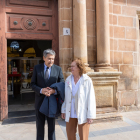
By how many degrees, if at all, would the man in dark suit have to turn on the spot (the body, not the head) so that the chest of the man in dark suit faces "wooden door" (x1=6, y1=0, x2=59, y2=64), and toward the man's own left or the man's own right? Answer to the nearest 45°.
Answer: approximately 180°

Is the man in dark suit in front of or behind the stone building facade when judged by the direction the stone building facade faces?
in front

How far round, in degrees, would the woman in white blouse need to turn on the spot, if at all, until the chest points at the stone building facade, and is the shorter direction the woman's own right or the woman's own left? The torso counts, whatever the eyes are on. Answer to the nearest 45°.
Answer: approximately 135° to the woman's own right

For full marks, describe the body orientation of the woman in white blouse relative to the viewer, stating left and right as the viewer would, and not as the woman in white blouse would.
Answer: facing the viewer and to the left of the viewer

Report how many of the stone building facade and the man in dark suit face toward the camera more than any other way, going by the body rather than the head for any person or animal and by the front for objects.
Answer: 2

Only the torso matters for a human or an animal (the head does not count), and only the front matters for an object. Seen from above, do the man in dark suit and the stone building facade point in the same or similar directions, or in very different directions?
same or similar directions

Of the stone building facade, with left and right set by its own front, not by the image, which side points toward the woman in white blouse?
front

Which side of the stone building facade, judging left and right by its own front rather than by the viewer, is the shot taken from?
front

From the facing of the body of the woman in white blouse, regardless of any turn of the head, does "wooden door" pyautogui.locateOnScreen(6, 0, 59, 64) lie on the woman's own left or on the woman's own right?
on the woman's own right

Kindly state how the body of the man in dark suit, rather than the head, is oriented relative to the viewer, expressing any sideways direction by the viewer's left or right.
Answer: facing the viewer
